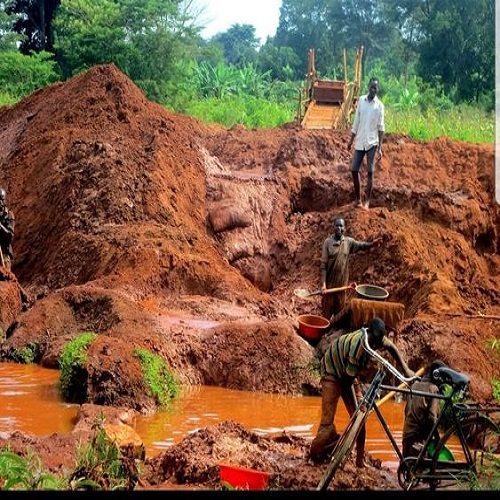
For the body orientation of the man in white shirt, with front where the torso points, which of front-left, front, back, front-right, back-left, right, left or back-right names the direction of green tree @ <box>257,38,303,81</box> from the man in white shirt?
back

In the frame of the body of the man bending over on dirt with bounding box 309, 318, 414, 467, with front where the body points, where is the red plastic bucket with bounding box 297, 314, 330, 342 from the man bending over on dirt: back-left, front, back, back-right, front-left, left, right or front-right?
left

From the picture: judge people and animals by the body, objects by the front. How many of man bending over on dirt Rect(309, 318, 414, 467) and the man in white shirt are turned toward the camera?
1

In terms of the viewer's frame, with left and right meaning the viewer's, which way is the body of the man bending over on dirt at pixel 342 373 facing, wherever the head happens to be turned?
facing to the right of the viewer

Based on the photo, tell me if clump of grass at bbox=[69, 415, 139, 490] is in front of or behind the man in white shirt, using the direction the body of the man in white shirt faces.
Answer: in front

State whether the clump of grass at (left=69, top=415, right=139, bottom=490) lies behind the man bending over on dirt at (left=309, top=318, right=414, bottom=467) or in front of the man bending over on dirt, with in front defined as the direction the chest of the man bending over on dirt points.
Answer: behind

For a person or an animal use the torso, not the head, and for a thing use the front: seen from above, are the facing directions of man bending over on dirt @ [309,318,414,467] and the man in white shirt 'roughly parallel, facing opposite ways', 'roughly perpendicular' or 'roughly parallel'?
roughly perpendicular

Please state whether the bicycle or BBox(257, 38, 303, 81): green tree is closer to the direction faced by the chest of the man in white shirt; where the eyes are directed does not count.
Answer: the bicycle

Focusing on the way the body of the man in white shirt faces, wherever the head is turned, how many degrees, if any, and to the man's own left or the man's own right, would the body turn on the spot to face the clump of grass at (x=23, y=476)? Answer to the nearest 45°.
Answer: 0° — they already face it

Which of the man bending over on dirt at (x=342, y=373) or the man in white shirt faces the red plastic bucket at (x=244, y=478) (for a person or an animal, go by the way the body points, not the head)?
the man in white shirt

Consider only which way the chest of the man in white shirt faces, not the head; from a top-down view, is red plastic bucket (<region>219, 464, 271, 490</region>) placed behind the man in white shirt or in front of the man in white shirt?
in front

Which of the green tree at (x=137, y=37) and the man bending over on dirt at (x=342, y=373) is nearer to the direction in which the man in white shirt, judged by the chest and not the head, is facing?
the man bending over on dirt

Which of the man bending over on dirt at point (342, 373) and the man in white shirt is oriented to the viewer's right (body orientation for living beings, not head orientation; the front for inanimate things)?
the man bending over on dirt

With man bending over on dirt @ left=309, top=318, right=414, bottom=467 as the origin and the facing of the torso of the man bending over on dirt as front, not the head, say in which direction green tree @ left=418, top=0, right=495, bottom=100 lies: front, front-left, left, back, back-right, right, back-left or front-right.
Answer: left

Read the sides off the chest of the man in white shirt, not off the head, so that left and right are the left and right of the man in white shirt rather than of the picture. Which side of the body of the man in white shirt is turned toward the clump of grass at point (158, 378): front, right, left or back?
front

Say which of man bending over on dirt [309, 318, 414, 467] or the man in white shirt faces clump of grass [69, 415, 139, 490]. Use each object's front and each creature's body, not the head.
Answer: the man in white shirt

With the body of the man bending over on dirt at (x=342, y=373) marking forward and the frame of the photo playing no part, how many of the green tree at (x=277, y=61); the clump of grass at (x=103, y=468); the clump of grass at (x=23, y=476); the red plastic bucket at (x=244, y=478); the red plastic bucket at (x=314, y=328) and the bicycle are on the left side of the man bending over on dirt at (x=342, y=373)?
2

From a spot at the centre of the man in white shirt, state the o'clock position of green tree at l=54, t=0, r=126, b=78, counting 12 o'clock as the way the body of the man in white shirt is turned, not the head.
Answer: The green tree is roughly at 5 o'clock from the man in white shirt.
